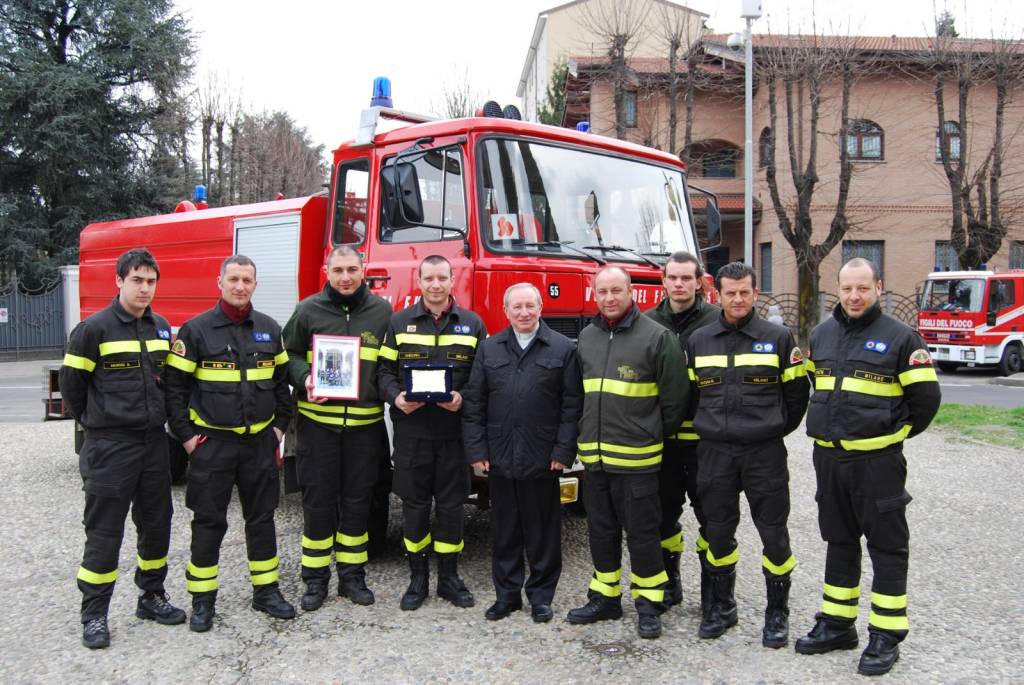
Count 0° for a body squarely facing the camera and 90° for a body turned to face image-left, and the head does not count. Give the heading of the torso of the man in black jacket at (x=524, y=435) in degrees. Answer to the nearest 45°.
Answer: approximately 0°

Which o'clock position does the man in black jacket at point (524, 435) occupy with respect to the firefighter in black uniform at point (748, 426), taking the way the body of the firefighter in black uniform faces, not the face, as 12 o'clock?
The man in black jacket is roughly at 3 o'clock from the firefighter in black uniform.

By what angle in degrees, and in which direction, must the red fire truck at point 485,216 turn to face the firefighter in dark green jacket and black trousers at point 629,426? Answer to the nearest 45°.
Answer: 0° — it already faces them

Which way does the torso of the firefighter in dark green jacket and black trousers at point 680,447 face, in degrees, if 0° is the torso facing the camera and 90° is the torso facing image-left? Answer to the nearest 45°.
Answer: approximately 0°

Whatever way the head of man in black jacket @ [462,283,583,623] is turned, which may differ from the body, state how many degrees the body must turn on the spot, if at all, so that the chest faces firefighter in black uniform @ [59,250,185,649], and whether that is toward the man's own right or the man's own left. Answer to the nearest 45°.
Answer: approximately 90° to the man's own right

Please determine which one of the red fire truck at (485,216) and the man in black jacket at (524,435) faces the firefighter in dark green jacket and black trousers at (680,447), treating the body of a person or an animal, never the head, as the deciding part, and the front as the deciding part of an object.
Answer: the red fire truck
